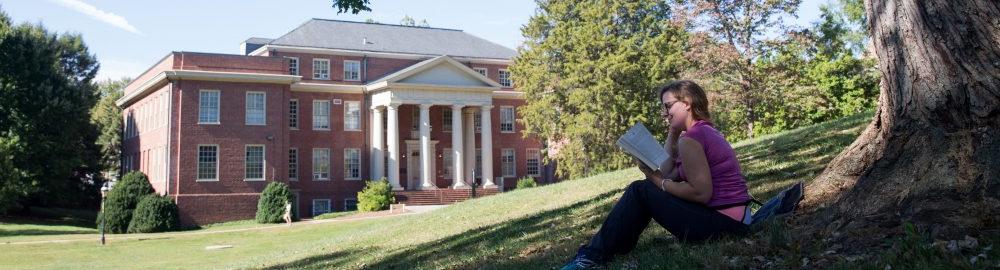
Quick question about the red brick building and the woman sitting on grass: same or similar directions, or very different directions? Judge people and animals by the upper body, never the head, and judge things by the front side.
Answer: very different directions

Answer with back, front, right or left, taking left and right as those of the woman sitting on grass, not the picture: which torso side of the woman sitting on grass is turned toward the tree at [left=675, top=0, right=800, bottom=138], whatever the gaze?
right

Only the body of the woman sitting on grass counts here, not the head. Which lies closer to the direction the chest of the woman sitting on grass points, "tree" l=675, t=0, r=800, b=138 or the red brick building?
the red brick building

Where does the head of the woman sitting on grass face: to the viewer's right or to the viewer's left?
to the viewer's left

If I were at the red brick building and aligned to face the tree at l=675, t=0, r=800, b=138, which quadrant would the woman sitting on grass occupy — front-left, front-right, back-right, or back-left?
front-right

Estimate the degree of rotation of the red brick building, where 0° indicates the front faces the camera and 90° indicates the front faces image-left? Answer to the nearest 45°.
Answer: approximately 315°

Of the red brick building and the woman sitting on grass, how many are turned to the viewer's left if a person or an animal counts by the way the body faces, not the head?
1

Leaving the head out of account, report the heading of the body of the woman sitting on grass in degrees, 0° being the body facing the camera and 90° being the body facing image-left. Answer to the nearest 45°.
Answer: approximately 90°
